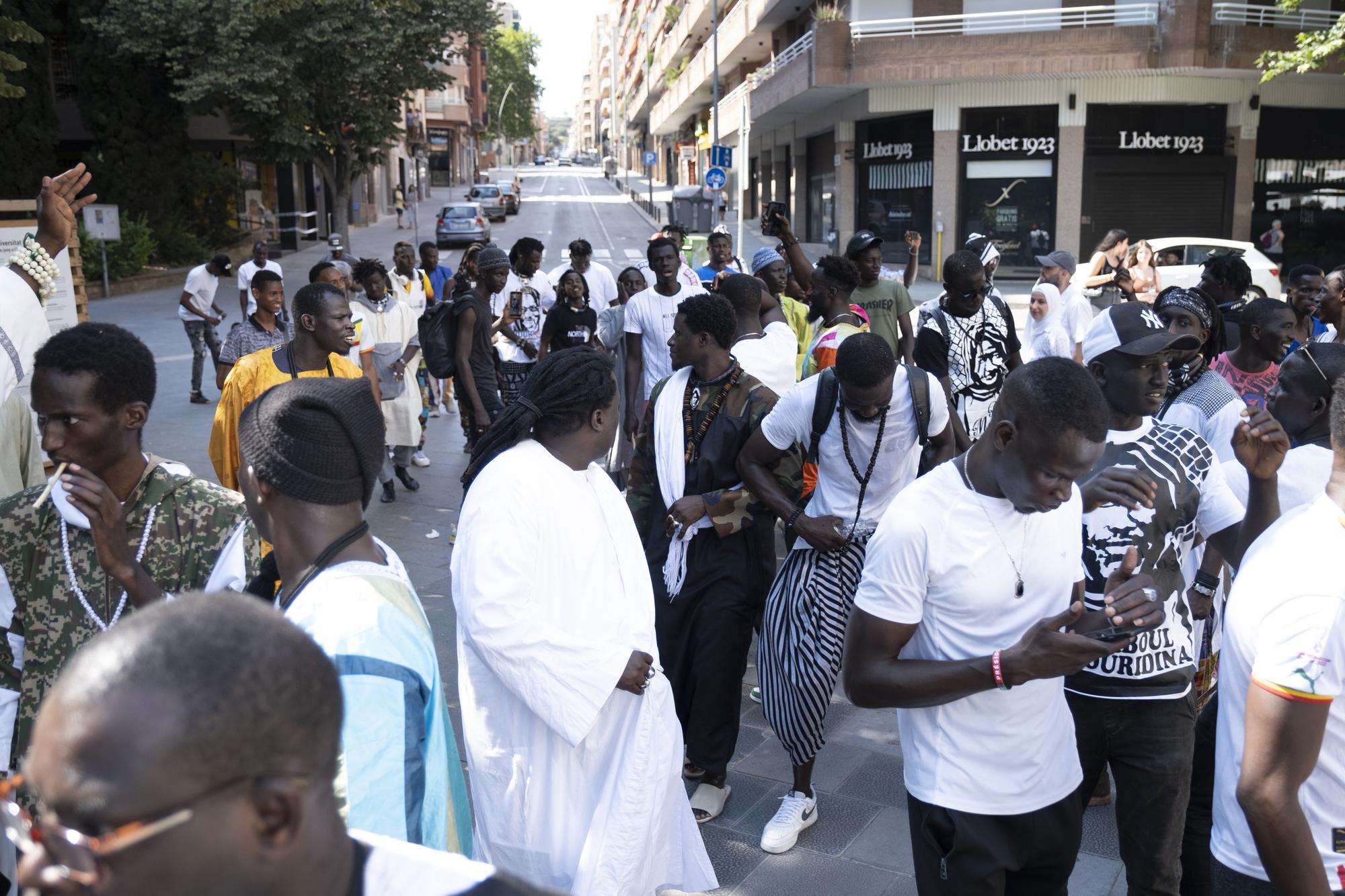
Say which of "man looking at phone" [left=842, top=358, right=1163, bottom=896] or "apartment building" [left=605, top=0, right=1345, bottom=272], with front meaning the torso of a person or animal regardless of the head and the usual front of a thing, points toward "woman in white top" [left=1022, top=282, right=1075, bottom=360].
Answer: the apartment building

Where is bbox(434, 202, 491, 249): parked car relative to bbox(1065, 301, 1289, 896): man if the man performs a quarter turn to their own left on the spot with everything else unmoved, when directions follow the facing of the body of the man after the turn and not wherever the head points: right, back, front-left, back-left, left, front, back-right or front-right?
left

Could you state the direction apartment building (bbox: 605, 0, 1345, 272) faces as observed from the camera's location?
facing the viewer

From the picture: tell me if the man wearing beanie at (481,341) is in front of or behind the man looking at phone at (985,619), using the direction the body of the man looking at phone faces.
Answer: behind

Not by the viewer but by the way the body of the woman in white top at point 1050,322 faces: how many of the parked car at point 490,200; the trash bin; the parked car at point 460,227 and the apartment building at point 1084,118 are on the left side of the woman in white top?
0

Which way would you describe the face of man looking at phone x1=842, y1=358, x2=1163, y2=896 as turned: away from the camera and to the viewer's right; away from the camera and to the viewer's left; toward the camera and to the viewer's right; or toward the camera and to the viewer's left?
toward the camera and to the viewer's right

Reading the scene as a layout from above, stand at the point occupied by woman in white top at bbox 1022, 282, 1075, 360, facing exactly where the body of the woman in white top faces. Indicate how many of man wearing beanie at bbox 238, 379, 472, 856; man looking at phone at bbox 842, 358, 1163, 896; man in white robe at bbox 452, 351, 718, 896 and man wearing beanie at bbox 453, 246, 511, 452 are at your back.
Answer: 0

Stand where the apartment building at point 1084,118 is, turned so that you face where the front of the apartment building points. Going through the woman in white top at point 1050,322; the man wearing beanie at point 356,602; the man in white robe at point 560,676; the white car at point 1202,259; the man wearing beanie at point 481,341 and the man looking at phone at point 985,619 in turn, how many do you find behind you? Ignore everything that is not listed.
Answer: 0

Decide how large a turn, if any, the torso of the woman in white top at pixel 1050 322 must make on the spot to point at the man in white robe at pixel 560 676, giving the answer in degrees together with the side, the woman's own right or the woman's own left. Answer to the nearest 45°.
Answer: approximately 45° to the woman's own left

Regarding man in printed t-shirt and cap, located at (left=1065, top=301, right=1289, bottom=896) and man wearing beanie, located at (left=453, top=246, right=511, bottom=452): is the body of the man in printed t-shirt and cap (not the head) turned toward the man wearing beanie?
no

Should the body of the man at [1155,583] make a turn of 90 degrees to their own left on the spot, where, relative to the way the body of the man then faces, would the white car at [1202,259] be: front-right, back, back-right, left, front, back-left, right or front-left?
front-left

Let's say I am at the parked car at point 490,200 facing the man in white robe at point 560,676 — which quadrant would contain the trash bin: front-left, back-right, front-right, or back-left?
front-left

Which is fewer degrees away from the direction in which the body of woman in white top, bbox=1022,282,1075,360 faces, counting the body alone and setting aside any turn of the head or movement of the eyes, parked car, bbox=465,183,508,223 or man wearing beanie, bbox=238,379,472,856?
the man wearing beanie

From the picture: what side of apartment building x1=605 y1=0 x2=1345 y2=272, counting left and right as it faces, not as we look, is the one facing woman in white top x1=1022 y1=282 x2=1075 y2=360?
front

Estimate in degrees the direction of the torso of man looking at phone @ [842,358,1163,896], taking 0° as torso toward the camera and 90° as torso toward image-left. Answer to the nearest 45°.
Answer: approximately 315°

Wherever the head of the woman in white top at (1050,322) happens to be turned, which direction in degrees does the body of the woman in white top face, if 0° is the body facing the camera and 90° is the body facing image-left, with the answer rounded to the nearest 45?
approximately 45°
